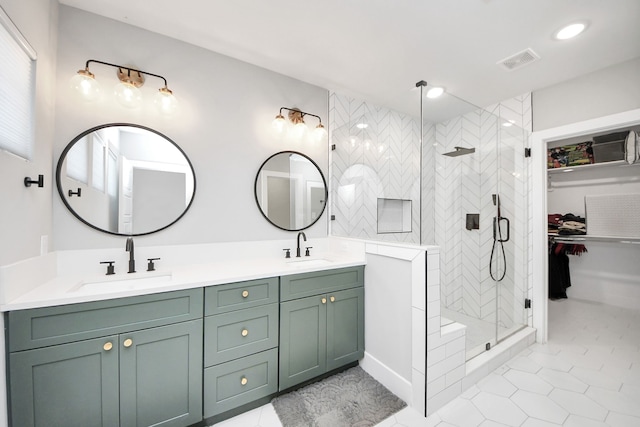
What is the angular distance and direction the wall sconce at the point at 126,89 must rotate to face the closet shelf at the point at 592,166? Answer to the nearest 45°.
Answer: approximately 45° to its left

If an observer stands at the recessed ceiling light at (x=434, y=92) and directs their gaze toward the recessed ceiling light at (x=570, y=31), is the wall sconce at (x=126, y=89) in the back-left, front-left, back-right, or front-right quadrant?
back-right

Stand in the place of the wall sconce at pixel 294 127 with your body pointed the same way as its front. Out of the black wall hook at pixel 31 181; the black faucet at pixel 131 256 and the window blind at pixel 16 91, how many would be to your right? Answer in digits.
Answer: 3

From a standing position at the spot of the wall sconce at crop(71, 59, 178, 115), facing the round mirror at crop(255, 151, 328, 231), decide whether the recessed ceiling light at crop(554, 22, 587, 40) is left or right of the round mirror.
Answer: right

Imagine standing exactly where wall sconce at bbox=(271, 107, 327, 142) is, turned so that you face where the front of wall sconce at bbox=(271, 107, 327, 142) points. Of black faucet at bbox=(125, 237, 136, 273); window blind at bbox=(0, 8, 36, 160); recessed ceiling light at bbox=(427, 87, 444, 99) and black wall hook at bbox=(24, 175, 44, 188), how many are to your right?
3

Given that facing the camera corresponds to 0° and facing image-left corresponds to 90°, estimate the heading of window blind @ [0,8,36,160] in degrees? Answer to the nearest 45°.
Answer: approximately 270°

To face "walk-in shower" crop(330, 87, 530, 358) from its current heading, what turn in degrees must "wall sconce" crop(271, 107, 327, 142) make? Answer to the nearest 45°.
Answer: approximately 45° to its left

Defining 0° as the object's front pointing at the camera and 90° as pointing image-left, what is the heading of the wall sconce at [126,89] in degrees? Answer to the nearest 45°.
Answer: approximately 315°

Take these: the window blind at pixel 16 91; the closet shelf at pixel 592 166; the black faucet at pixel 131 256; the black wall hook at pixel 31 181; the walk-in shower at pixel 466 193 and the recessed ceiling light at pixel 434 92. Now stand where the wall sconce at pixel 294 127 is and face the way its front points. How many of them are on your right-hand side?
3
